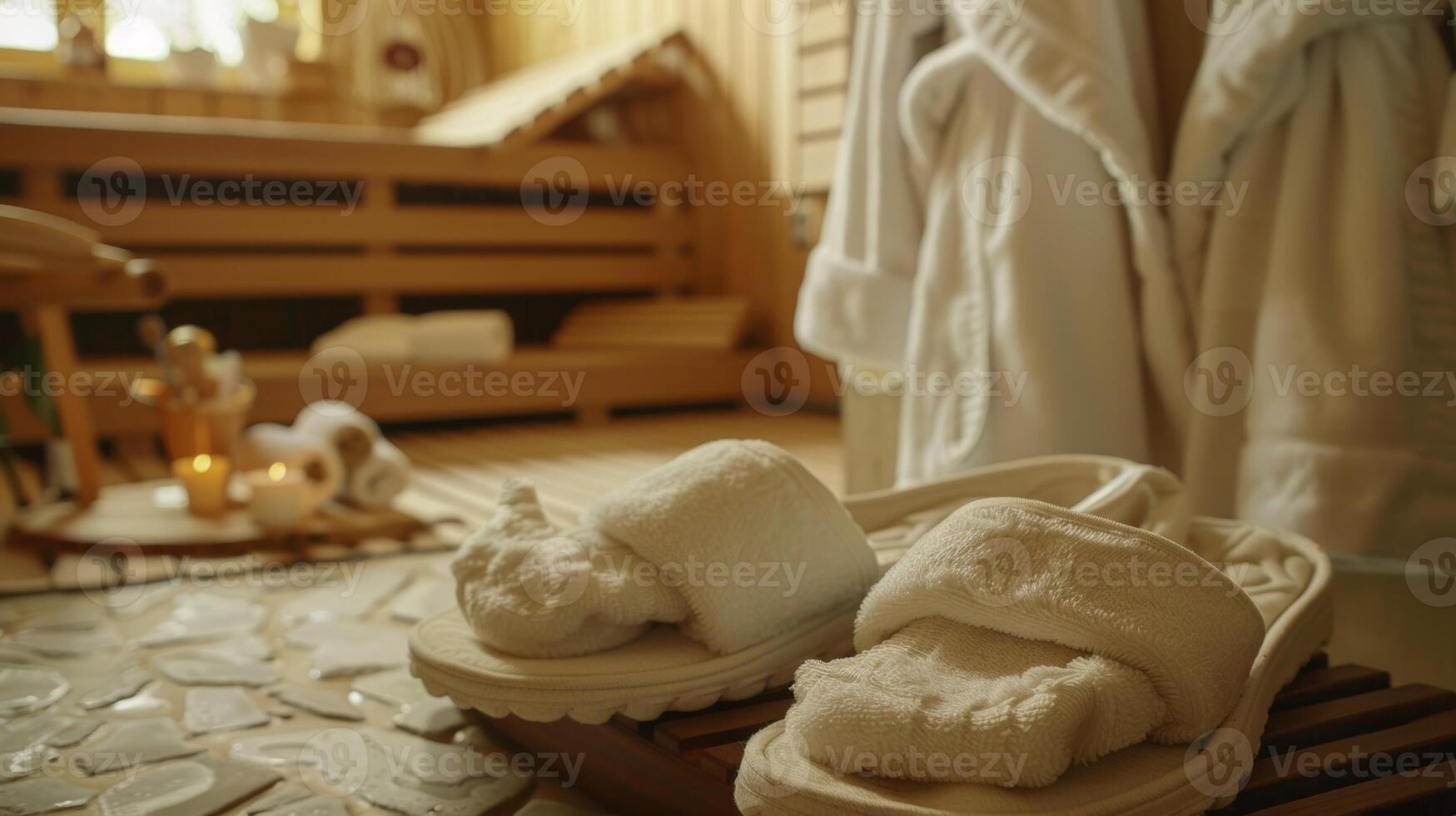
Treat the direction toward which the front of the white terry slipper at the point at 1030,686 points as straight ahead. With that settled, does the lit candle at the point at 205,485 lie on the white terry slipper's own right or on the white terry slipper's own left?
on the white terry slipper's own right

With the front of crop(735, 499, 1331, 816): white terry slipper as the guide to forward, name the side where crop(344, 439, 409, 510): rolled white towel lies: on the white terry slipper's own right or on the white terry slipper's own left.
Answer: on the white terry slipper's own right

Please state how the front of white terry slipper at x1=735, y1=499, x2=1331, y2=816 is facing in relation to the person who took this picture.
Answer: facing the viewer and to the left of the viewer

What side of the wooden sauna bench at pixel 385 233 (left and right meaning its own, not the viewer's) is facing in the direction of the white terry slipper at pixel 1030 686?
front

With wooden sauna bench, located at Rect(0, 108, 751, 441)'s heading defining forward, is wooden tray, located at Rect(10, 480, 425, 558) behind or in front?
in front

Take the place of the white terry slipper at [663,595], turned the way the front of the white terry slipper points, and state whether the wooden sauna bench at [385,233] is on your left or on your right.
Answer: on your right

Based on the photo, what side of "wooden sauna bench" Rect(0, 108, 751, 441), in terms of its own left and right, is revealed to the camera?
front

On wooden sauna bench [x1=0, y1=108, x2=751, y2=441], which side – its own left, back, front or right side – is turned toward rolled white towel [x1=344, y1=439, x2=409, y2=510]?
front

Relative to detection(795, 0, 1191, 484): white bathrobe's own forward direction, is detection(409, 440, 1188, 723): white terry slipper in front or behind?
in front

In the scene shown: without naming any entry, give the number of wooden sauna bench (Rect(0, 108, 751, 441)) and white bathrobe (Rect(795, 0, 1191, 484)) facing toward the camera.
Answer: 2

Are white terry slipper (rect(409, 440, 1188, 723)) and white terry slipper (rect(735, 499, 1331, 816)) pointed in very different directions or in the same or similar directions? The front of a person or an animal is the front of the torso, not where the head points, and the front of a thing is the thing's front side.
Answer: same or similar directions

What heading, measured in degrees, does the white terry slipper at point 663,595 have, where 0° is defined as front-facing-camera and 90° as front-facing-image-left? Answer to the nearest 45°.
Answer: approximately 45°
